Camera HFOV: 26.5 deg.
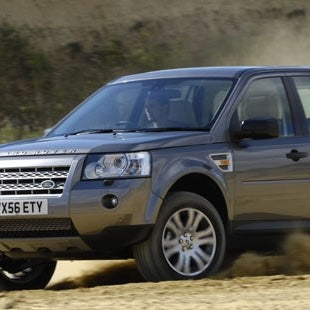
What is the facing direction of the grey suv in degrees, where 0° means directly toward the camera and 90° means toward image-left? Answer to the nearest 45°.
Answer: approximately 45°
